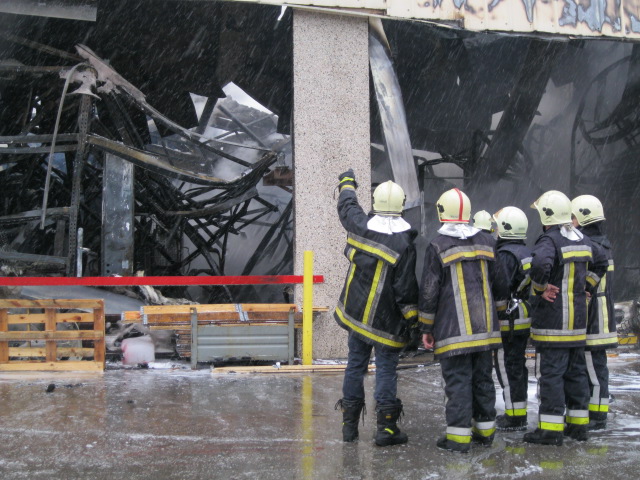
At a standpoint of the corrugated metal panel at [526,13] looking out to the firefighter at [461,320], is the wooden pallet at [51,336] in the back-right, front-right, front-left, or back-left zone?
front-right

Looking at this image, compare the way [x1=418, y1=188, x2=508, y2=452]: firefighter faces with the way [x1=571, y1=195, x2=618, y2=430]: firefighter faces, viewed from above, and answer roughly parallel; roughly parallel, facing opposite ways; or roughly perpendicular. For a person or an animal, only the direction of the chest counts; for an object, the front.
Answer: roughly parallel

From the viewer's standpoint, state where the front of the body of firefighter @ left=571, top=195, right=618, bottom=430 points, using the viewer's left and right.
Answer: facing away from the viewer and to the left of the viewer

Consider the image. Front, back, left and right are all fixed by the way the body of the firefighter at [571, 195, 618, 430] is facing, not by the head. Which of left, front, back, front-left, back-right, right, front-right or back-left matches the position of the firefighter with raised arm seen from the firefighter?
left

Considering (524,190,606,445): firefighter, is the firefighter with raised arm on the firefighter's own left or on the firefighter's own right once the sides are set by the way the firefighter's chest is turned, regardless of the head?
on the firefighter's own left

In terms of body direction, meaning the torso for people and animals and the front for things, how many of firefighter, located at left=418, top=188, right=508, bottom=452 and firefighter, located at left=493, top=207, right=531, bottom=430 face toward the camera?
0

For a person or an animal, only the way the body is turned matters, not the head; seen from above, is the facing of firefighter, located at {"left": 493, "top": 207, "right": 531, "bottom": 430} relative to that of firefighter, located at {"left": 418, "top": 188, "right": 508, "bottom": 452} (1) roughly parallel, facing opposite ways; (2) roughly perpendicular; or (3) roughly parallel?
roughly parallel

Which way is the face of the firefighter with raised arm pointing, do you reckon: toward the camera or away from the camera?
away from the camera

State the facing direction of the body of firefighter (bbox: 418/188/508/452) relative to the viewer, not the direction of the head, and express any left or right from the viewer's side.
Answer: facing away from the viewer and to the left of the viewer

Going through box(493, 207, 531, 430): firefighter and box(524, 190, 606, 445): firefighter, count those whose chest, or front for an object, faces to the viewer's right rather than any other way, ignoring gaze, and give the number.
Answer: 0

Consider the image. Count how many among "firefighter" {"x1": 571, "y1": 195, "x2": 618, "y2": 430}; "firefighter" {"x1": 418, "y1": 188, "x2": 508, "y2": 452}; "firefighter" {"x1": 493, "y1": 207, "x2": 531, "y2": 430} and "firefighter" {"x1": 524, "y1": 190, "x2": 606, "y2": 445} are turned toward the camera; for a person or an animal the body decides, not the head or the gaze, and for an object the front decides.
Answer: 0

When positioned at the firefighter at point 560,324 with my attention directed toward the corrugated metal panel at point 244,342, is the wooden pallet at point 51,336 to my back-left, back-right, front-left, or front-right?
front-left

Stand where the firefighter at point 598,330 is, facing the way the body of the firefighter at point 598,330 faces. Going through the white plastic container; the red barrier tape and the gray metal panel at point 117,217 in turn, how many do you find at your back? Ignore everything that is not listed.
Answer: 0

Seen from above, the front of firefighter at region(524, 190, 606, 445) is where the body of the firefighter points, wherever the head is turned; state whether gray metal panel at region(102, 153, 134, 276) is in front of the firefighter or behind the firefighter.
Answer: in front

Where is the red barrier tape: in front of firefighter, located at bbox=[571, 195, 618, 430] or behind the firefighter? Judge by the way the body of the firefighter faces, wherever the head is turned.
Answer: in front

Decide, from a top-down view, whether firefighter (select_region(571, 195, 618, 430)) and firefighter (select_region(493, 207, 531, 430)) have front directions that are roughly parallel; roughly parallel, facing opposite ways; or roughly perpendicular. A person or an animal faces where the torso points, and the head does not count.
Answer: roughly parallel

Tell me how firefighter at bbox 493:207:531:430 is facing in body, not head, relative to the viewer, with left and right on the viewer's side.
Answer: facing away from the viewer and to the left of the viewer

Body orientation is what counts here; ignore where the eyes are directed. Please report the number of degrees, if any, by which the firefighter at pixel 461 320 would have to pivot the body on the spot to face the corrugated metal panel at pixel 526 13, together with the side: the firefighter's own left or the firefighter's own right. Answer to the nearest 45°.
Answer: approximately 45° to the firefighter's own right

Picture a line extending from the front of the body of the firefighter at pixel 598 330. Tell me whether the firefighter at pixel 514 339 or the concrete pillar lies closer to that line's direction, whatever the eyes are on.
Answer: the concrete pillar
